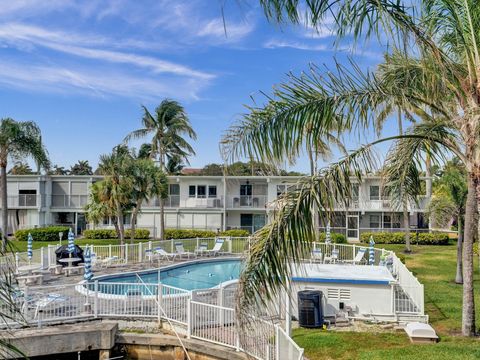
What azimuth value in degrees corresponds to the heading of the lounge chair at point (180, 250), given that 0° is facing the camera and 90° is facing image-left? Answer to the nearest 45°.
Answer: approximately 315°

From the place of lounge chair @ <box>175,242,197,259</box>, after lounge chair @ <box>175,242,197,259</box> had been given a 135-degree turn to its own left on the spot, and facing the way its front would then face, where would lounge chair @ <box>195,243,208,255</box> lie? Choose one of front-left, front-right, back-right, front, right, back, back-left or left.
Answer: front-right

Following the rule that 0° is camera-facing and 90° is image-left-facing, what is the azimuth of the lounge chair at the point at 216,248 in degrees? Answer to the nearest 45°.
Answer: approximately 45°

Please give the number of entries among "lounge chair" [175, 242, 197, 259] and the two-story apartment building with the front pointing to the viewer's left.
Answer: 0

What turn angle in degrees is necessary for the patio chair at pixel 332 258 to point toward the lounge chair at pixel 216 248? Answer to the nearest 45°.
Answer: approximately 90° to its right

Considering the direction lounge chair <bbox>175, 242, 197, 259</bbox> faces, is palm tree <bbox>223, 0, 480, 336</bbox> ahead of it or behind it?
ahead

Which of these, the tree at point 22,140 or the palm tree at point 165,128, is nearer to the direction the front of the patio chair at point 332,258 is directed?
the tree

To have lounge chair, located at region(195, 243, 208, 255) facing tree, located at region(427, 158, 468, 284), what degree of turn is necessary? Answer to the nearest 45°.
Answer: approximately 90° to its left

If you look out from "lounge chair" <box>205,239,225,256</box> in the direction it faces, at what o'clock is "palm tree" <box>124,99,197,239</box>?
The palm tree is roughly at 4 o'clock from the lounge chair.

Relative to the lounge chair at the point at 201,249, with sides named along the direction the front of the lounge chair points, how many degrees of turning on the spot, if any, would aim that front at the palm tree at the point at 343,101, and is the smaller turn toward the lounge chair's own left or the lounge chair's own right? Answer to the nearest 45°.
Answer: approximately 45° to the lounge chair's own left
